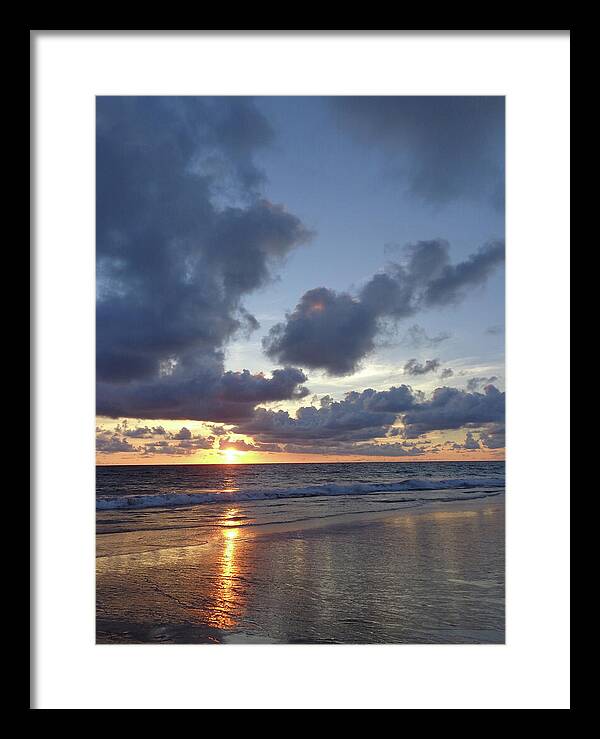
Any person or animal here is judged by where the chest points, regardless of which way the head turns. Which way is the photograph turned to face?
toward the camera
